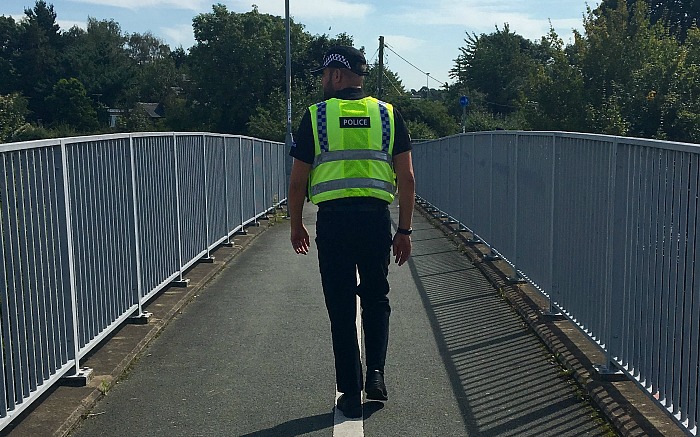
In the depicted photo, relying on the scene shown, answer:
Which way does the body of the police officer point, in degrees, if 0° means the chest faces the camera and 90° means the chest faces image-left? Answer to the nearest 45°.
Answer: approximately 180°

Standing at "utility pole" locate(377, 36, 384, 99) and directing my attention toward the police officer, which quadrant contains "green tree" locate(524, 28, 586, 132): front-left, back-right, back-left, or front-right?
front-left

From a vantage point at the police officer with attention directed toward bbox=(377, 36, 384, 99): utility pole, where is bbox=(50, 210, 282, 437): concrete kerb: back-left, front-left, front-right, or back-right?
front-left

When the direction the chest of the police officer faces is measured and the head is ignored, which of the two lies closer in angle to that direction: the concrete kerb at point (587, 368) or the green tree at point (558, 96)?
the green tree

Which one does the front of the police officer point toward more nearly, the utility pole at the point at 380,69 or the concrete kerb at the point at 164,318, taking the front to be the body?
the utility pole

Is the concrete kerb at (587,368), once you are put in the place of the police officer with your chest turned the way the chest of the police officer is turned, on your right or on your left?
on your right

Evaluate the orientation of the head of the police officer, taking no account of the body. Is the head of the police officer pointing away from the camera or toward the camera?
away from the camera

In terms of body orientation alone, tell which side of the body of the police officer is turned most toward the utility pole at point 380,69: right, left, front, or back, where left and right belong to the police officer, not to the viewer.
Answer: front

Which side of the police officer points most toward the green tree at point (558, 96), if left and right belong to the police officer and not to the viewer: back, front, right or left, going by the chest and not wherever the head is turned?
front
